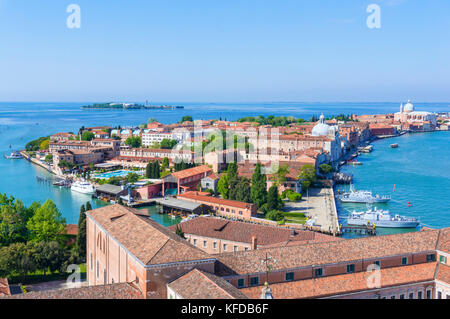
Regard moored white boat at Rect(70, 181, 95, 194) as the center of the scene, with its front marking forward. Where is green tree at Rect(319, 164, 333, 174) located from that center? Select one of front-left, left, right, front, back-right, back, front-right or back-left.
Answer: back

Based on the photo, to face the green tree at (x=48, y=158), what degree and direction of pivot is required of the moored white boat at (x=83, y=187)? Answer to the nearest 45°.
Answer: approximately 90° to its right

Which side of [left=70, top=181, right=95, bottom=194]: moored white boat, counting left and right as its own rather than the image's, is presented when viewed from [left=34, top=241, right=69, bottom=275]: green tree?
left

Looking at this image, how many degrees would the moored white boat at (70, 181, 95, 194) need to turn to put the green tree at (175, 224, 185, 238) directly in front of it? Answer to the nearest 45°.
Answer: approximately 90° to its left

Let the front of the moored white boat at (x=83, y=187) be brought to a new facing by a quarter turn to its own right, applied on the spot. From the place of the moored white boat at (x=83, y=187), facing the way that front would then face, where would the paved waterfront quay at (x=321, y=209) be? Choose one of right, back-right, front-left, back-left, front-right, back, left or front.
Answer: back-right

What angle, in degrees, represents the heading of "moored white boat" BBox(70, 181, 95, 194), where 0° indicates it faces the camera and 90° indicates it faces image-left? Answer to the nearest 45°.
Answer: approximately 90°
